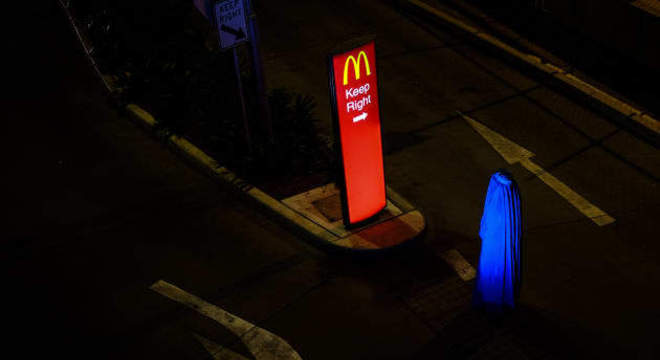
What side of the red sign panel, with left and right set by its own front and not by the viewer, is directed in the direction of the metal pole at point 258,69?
back

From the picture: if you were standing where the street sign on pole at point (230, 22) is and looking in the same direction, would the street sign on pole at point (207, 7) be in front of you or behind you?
behind

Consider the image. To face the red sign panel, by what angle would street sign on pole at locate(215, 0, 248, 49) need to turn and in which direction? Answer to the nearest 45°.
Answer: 0° — it already faces it

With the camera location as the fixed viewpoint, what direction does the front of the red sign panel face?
facing the viewer and to the right of the viewer

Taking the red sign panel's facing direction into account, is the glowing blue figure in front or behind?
in front

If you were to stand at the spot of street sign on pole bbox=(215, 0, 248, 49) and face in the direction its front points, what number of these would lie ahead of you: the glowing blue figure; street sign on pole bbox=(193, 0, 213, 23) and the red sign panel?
2

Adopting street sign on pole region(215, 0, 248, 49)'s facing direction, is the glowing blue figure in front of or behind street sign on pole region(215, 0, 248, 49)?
in front

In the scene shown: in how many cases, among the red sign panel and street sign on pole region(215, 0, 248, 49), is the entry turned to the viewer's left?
0

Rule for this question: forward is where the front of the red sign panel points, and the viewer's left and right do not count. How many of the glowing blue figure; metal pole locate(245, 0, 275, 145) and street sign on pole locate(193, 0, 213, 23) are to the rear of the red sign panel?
2

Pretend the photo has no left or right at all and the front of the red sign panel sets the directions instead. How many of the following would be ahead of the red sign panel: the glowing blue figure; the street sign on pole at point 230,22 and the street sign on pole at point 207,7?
1

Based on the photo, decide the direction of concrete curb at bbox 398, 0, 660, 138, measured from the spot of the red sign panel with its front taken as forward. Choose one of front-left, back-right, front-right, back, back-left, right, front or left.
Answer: left

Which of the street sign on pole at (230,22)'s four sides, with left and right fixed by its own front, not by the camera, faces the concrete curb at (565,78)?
left
